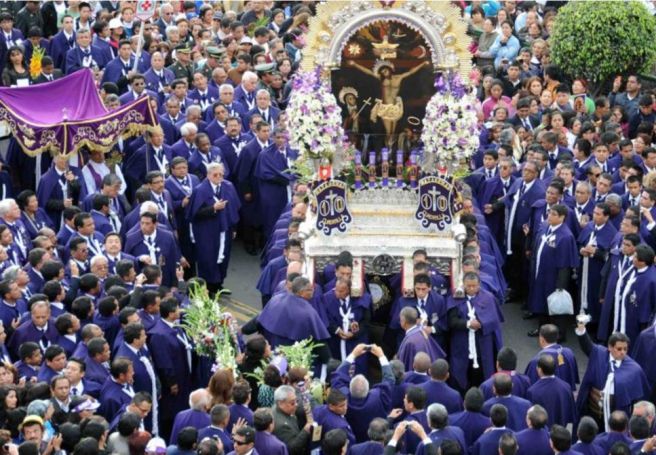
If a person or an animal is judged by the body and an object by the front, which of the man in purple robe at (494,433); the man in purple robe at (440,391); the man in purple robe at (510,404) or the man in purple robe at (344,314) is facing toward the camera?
the man in purple robe at (344,314)

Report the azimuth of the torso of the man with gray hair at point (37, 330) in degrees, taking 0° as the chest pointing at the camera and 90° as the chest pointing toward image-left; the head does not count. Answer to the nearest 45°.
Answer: approximately 315°

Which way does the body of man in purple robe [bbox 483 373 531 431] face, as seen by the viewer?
away from the camera

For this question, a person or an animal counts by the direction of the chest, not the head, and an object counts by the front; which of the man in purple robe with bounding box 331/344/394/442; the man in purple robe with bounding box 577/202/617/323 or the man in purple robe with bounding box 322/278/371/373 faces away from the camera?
the man in purple robe with bounding box 331/344/394/442

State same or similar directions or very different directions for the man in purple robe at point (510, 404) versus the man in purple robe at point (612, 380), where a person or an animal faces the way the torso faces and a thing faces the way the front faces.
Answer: very different directions

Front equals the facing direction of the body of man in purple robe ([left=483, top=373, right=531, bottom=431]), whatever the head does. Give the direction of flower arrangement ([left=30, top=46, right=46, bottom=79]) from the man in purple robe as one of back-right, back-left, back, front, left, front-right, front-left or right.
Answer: front-left

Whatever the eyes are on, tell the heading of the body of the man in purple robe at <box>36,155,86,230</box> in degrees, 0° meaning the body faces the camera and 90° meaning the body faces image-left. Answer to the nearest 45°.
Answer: approximately 315°

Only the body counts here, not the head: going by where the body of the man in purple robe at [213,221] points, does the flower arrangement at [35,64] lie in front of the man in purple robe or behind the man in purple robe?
behind

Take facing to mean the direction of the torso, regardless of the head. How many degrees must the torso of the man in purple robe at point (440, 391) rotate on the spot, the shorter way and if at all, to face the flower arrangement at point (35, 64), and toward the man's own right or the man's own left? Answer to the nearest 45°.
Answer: approximately 45° to the man's own left

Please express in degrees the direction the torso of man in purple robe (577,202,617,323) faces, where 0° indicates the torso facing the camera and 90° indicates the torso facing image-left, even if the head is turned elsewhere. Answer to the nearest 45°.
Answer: approximately 45°

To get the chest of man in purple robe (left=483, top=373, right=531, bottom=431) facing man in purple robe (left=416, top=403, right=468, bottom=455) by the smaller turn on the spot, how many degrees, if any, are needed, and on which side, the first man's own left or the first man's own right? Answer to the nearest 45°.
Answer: approximately 135° to the first man's own left
